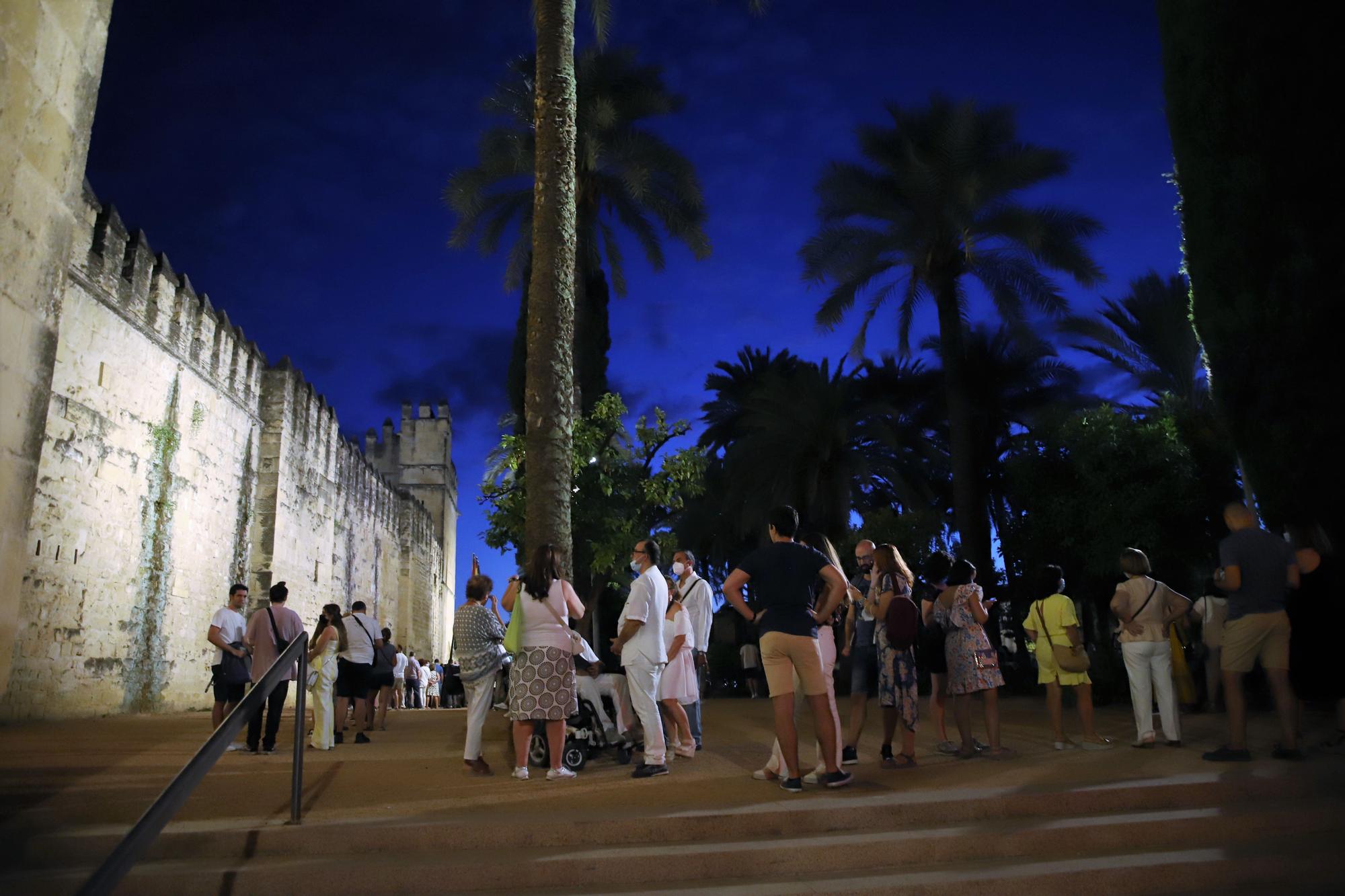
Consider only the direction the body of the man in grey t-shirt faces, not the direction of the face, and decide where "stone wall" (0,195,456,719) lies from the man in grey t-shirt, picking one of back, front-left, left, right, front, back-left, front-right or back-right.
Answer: front-left

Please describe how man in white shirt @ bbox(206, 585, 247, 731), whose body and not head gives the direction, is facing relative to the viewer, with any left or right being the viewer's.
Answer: facing the viewer and to the right of the viewer

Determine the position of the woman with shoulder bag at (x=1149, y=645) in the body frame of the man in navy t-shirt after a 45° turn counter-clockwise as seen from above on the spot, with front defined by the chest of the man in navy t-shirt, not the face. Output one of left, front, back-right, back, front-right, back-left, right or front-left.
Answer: right

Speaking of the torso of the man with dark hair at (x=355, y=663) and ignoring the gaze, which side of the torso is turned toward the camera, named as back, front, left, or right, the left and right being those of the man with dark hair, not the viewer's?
back

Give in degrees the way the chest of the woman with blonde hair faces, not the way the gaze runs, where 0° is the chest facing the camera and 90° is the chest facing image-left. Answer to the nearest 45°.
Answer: approximately 90°

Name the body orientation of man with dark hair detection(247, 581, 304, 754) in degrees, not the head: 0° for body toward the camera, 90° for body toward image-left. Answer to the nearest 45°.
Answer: approximately 180°

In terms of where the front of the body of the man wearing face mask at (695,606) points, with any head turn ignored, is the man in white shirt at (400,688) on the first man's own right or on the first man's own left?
on the first man's own right

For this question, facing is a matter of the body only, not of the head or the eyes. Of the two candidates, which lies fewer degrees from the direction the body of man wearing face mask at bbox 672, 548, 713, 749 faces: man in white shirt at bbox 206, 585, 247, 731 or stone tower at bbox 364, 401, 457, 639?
the man in white shirt

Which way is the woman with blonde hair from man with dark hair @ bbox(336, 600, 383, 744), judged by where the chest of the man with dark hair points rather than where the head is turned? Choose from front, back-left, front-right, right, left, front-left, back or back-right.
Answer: back-right

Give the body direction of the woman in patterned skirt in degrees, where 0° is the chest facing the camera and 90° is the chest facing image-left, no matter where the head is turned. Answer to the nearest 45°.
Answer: approximately 180°

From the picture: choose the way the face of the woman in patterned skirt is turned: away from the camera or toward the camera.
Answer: away from the camera
